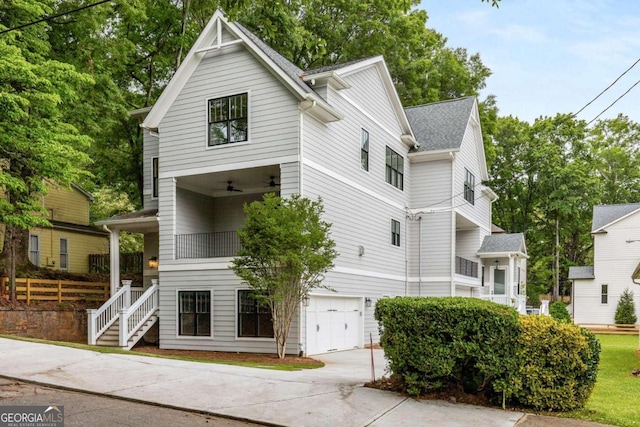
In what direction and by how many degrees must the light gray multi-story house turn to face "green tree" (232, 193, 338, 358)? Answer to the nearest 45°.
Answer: approximately 45° to its left

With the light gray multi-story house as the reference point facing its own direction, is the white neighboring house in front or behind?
behind

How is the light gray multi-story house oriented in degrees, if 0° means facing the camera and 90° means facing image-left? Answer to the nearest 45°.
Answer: approximately 45°

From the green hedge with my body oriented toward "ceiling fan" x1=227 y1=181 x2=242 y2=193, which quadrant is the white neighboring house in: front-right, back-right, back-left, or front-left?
front-right

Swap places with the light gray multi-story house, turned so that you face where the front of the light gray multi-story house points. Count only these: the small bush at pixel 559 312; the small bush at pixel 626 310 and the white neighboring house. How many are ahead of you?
0

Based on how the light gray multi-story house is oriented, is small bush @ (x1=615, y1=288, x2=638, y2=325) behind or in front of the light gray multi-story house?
behind

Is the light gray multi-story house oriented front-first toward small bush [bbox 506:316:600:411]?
no

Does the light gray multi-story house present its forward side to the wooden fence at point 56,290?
no
